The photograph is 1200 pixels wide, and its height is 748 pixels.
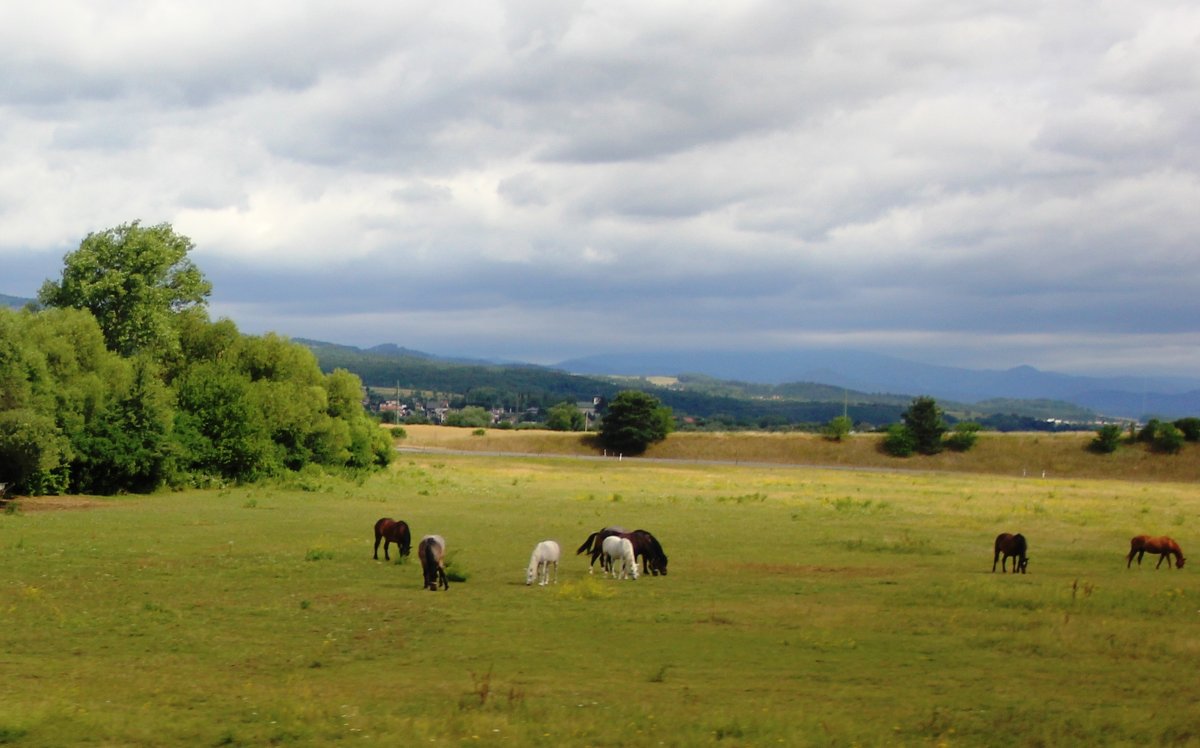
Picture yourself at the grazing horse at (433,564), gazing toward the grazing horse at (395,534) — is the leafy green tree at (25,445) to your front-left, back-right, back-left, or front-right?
front-left

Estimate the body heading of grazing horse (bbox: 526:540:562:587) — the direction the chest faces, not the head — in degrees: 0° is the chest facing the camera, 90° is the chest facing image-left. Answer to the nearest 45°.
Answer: approximately 45°

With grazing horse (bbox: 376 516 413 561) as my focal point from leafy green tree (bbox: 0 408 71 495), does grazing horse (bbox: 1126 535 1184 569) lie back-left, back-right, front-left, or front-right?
front-left

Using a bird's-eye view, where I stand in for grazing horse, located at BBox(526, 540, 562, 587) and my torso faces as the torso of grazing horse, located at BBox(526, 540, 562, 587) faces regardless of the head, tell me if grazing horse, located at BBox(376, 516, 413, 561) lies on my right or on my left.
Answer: on my right

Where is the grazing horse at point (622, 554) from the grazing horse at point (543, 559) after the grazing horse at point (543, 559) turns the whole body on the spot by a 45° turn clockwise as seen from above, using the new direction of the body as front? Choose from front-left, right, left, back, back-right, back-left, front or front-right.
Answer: back-right

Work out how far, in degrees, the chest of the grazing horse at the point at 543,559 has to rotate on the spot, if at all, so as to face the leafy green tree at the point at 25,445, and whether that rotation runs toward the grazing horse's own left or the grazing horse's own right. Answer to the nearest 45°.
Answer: approximately 90° to the grazing horse's own right

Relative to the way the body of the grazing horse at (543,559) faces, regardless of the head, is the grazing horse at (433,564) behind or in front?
in front
